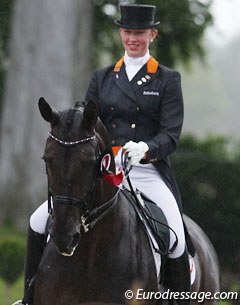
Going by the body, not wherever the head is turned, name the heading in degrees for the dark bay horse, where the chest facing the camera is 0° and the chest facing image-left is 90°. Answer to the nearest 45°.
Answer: approximately 45°

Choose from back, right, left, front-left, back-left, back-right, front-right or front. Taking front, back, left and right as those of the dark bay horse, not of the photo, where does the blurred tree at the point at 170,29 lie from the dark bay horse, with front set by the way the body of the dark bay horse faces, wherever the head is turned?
back-right

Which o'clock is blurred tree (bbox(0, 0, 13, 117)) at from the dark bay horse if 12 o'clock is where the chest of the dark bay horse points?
The blurred tree is roughly at 4 o'clock from the dark bay horse.
